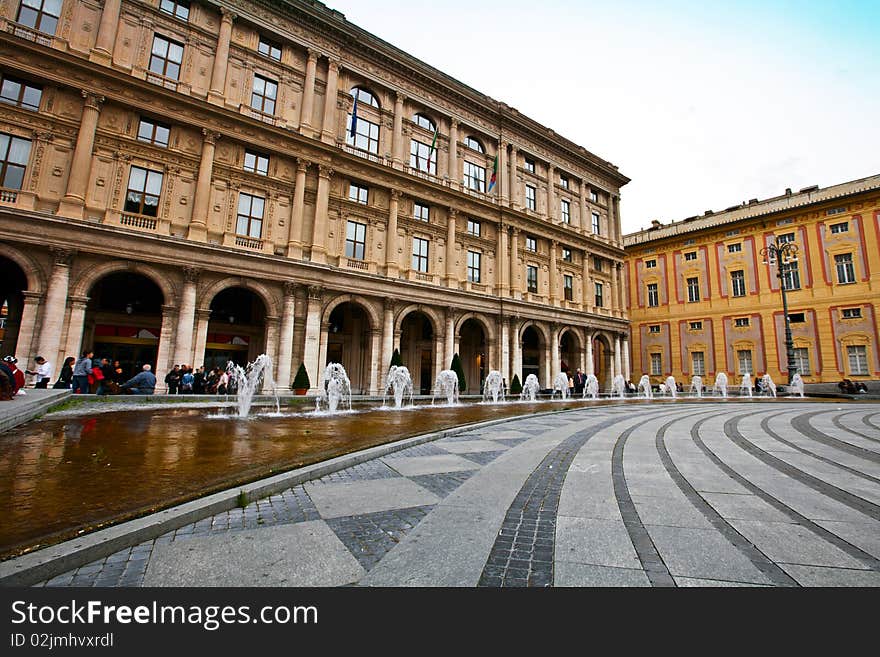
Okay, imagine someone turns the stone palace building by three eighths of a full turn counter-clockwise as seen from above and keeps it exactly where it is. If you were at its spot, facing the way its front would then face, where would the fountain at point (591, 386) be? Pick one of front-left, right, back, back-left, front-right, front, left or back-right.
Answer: right

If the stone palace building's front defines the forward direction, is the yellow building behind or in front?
in front

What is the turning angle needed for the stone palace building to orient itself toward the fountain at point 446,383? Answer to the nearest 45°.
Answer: approximately 45° to its left

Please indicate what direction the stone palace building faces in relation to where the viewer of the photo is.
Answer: facing the viewer and to the right of the viewer

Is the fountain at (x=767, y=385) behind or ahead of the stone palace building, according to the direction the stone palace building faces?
ahead
